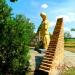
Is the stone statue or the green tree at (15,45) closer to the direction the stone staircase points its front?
the green tree

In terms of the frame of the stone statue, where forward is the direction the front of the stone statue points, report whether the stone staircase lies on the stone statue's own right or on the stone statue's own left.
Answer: on the stone statue's own left

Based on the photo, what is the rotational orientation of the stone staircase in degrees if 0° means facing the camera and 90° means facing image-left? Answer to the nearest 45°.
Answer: approximately 45°

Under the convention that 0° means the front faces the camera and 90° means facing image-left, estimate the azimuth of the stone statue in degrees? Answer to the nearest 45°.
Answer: approximately 45°
